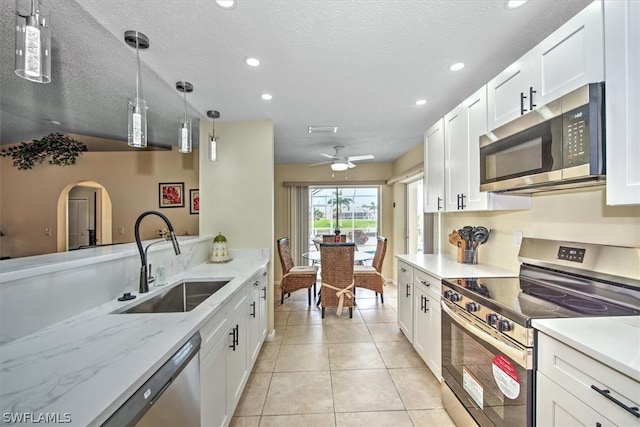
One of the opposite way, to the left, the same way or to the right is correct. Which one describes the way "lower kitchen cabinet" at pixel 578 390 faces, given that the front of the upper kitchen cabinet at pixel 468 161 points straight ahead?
the same way

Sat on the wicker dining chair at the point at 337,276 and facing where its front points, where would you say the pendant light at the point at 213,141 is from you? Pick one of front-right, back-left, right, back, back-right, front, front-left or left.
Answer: back-left

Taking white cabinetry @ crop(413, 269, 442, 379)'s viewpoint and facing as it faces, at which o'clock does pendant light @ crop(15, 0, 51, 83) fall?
The pendant light is roughly at 10 o'clock from the white cabinetry.

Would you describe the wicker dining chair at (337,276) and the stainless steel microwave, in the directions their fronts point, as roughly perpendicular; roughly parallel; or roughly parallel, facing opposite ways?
roughly perpendicular

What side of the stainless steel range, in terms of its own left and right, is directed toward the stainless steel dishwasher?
front

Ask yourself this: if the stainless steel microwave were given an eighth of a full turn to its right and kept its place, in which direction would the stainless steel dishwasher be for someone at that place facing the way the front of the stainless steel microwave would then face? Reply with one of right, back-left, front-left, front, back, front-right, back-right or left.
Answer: front-left

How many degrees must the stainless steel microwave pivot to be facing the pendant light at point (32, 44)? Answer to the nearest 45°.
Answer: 0° — it already faces it

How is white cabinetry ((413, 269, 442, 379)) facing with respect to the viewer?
to the viewer's left

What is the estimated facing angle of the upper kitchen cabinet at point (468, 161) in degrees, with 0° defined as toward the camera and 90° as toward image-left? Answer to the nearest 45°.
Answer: approximately 45°

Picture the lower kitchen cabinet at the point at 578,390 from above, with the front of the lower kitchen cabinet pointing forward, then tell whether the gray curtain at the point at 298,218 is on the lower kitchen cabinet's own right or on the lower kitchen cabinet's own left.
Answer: on the lower kitchen cabinet's own right

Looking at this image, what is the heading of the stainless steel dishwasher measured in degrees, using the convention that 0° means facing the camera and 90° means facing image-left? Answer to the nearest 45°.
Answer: approximately 315°

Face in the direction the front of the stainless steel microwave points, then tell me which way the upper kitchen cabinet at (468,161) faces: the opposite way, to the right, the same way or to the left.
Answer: the same way

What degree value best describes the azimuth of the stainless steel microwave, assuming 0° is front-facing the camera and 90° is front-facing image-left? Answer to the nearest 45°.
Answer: approximately 45°
